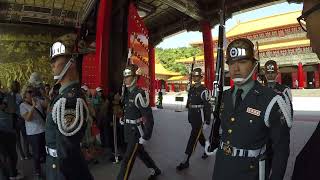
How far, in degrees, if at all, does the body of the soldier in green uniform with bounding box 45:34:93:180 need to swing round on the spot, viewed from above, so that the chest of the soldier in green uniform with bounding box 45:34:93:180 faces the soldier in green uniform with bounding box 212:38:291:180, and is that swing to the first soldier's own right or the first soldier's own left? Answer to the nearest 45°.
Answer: approximately 135° to the first soldier's own left

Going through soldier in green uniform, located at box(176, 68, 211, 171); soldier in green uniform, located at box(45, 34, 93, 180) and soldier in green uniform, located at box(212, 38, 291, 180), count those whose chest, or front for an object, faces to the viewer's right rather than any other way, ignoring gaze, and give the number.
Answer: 0

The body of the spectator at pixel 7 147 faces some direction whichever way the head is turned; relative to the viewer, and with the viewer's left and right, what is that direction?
facing to the right of the viewer

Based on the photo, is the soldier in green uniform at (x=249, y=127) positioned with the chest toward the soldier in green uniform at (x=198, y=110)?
no

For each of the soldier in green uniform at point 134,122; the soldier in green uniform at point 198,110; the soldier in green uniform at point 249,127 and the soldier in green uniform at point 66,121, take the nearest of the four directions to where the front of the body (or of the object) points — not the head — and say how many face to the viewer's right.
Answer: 0

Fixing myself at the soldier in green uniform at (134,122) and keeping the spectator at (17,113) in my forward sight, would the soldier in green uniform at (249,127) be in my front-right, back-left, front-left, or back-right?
back-left

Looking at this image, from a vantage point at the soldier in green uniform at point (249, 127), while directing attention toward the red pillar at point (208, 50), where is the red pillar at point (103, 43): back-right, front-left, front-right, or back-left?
front-left

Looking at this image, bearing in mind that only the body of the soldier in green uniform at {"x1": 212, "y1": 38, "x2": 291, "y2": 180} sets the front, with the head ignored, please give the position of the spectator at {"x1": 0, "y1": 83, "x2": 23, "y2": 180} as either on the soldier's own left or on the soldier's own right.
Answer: on the soldier's own right
